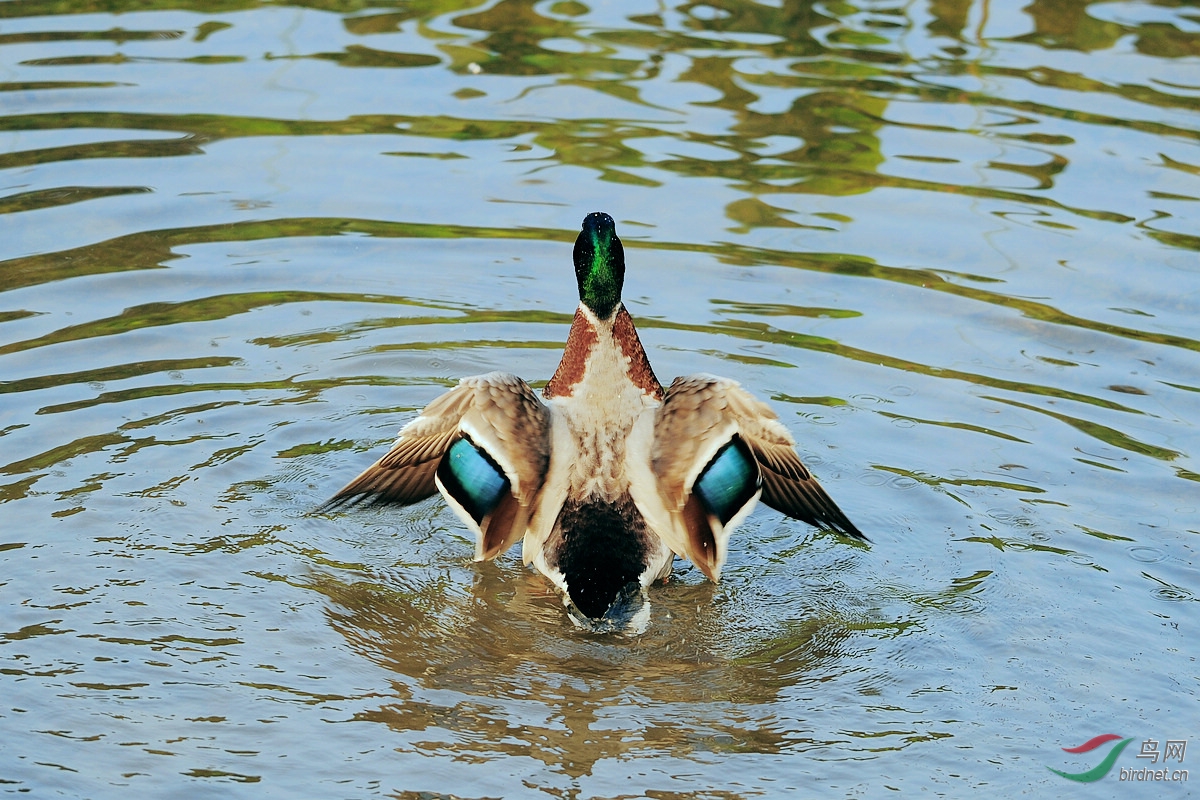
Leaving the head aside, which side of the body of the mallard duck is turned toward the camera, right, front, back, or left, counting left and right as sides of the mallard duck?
back
